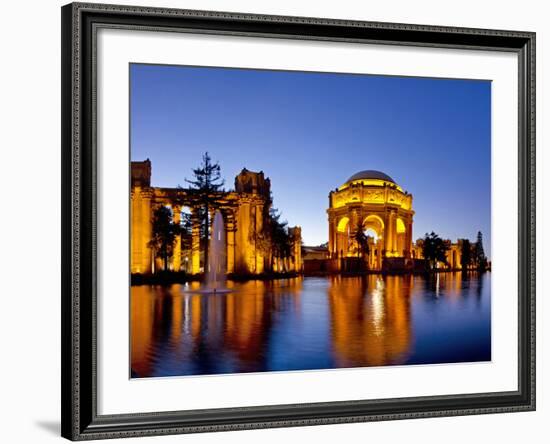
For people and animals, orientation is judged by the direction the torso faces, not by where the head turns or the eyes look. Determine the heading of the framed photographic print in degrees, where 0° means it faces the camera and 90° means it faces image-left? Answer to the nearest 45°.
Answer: approximately 315°
